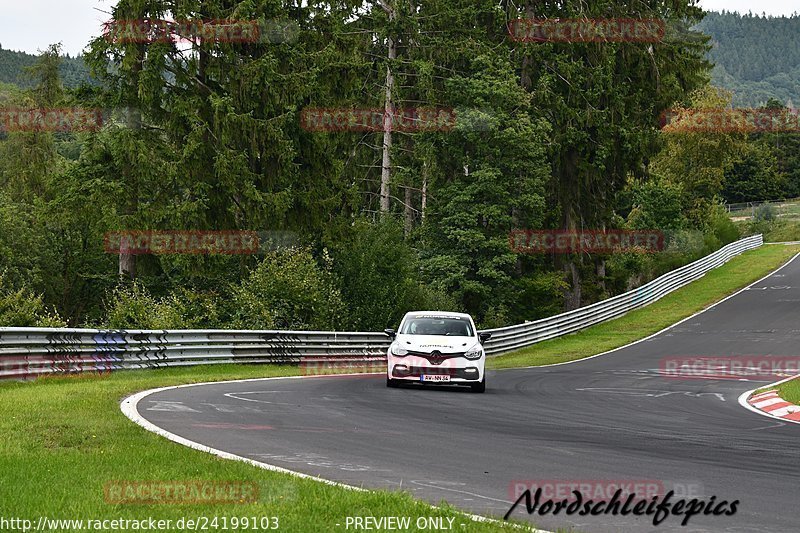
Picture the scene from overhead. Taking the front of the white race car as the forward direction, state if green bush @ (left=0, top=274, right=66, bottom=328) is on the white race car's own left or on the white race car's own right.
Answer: on the white race car's own right

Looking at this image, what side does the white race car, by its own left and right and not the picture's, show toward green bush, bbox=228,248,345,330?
back

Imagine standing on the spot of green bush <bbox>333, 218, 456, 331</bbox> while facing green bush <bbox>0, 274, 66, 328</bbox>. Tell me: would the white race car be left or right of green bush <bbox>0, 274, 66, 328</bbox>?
left

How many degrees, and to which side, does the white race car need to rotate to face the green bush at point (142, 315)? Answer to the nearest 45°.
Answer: approximately 135° to its right

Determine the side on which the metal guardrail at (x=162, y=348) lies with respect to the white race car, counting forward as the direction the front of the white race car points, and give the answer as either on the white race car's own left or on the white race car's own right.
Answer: on the white race car's own right

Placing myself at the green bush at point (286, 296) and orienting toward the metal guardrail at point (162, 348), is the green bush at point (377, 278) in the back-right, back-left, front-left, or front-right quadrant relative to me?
back-left

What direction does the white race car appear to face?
toward the camera

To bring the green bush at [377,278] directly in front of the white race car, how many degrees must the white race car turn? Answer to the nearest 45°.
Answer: approximately 180°
